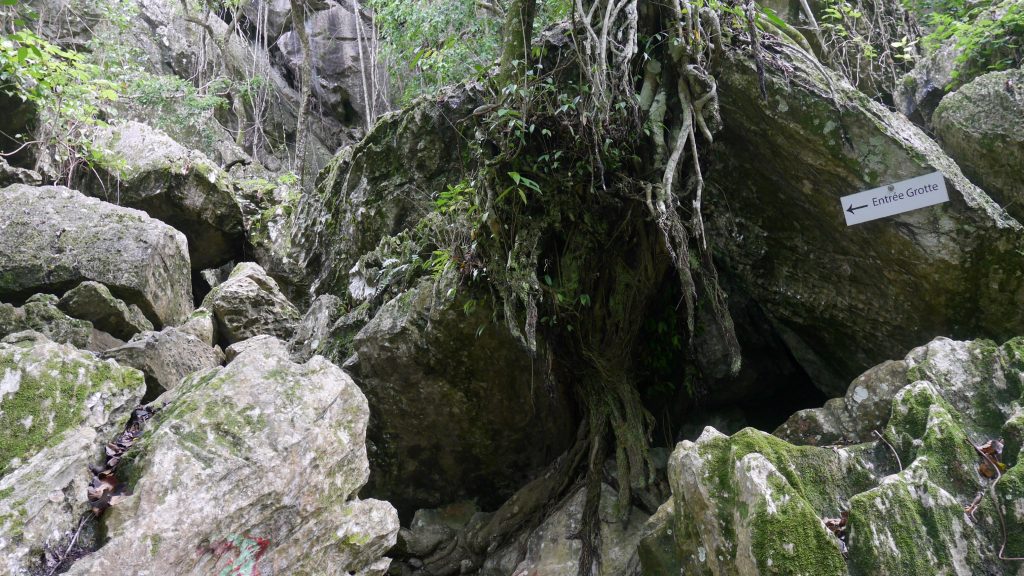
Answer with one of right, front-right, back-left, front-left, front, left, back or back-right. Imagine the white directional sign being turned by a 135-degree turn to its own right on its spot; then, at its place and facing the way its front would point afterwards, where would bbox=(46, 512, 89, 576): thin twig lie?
left

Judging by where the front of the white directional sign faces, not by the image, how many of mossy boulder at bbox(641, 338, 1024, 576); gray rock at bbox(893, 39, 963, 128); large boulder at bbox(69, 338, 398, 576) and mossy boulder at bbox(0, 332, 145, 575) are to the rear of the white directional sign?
1

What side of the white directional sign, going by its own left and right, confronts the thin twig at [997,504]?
front

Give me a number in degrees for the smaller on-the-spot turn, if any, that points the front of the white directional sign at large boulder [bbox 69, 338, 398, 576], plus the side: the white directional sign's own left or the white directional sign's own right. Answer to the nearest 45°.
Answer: approximately 45° to the white directional sign's own right

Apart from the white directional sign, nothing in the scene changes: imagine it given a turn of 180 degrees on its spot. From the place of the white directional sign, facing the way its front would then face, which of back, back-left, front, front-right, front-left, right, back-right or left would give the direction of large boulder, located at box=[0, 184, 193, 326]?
left

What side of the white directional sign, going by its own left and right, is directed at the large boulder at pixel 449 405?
right

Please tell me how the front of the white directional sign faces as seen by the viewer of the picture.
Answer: facing the viewer

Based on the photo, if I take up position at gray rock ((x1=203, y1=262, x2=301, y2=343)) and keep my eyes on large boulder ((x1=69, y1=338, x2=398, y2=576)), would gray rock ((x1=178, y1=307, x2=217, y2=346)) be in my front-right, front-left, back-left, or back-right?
front-right

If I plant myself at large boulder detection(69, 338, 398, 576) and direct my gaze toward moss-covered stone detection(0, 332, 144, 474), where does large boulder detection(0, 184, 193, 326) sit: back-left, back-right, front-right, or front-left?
front-right

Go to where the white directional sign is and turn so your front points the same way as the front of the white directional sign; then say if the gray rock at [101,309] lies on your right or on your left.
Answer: on your right

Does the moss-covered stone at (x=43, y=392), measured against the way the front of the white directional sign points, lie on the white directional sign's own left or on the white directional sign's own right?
on the white directional sign's own right

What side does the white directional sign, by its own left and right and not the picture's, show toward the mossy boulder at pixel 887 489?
front

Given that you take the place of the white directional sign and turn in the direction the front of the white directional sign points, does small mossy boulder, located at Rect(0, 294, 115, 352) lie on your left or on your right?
on your right

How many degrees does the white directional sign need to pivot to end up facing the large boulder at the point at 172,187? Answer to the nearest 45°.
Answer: approximately 90° to its right

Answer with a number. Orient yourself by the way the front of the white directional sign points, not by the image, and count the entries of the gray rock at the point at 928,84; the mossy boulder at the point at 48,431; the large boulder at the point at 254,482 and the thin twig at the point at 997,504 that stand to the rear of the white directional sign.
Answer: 1

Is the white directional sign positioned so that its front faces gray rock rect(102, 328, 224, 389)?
no
